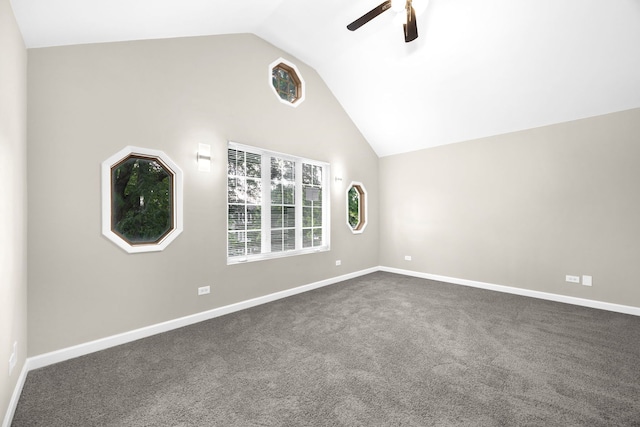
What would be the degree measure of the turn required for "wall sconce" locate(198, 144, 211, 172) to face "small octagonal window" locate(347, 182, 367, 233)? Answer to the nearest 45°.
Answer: approximately 90° to its left

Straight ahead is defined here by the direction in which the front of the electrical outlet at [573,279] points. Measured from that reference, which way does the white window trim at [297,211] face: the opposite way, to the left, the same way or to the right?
to the left

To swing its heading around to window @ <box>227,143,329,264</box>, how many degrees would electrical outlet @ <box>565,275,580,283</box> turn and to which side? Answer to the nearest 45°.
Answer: approximately 45° to its right

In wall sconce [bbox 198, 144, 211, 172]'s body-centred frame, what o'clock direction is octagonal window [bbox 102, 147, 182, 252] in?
The octagonal window is roughly at 4 o'clock from the wall sconce.

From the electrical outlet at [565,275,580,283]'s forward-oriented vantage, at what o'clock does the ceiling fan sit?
The ceiling fan is roughly at 1 o'clock from the electrical outlet.

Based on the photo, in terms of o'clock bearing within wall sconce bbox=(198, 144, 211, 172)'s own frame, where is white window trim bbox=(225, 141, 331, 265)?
The white window trim is roughly at 10 o'clock from the wall sconce.

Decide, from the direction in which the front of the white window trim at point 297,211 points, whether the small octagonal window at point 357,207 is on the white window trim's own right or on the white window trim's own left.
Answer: on the white window trim's own left

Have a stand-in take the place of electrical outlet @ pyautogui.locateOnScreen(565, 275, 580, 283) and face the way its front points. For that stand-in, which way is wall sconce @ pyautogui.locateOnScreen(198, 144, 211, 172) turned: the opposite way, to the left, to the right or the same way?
to the left

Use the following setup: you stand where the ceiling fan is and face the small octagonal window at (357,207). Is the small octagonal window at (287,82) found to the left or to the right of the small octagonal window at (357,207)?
left

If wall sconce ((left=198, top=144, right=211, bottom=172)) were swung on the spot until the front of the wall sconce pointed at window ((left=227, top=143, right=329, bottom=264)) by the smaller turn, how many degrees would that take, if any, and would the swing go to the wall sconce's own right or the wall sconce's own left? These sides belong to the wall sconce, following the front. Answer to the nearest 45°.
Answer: approximately 90° to the wall sconce's own left

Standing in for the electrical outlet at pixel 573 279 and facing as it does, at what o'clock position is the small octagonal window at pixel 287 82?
The small octagonal window is roughly at 2 o'clock from the electrical outlet.

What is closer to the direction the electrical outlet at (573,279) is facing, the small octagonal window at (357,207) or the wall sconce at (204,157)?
the wall sconce
